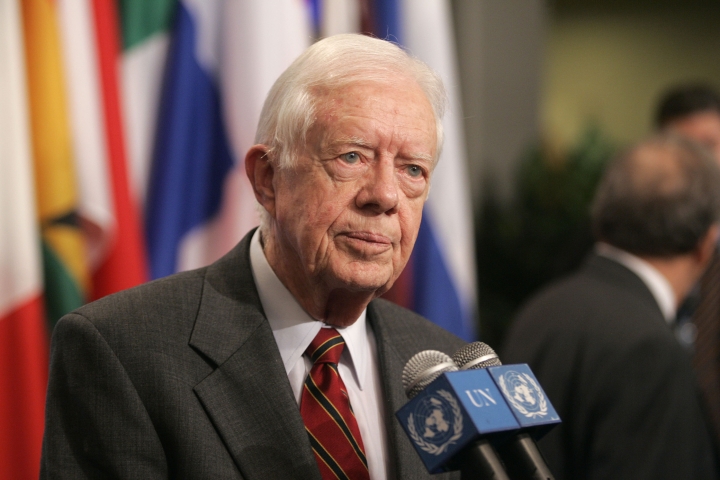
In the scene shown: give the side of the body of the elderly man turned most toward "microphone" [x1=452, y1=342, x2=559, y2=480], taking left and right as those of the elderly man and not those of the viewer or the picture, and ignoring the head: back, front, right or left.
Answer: front

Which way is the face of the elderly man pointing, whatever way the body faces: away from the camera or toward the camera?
toward the camera

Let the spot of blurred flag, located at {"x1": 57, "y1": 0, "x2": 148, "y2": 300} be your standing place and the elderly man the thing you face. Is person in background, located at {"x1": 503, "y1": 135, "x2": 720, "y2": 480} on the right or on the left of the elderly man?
left

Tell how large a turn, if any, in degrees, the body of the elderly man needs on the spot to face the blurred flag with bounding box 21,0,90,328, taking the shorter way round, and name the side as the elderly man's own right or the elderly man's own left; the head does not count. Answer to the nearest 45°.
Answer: approximately 180°

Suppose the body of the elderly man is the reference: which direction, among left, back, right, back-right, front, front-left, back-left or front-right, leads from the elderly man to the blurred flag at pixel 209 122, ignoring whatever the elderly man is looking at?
back-left

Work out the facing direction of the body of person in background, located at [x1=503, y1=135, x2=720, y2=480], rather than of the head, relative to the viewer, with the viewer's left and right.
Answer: facing away from the viewer and to the right of the viewer

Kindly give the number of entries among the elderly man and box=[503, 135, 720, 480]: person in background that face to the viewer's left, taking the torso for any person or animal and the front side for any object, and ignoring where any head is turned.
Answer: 0

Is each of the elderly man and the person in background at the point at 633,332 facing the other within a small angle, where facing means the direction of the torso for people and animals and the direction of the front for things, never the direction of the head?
no

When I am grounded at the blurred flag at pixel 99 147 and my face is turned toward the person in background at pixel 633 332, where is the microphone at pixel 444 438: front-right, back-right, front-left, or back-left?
front-right

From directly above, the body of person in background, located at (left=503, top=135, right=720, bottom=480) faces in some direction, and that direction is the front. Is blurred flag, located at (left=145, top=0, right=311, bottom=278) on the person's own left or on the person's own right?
on the person's own left

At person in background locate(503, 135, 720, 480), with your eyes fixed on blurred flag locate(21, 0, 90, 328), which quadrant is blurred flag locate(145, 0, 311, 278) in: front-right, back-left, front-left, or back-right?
front-right

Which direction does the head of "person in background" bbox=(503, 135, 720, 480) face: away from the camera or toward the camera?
away from the camera

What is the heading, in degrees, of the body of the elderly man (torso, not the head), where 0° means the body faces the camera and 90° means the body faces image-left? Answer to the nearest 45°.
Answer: approximately 315°

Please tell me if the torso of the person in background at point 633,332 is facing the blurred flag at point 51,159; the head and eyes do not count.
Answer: no

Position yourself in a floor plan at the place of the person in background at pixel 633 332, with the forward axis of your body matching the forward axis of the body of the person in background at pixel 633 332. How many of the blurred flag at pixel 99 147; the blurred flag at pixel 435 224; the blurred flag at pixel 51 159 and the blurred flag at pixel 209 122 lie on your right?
0

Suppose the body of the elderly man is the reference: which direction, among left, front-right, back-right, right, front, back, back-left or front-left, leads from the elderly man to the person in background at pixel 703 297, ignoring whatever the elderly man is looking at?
left
